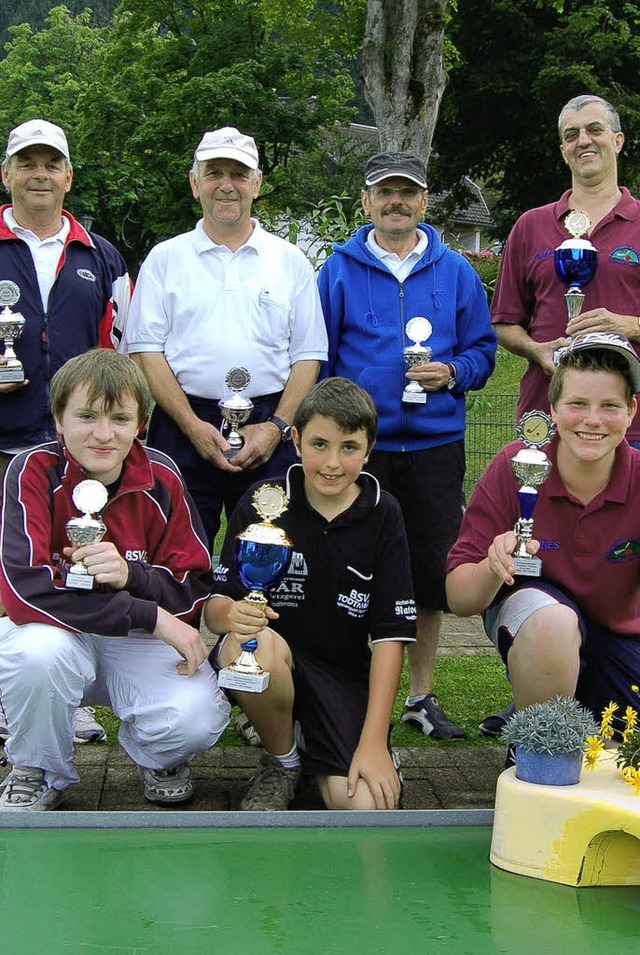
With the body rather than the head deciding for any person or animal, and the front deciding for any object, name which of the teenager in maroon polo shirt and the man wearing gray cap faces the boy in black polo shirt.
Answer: the man wearing gray cap

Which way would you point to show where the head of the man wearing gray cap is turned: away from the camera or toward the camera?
toward the camera

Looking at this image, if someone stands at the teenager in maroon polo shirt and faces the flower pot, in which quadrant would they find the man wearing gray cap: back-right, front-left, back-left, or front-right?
back-right

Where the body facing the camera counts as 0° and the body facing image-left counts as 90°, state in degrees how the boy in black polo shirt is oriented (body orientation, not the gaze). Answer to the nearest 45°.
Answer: approximately 0°

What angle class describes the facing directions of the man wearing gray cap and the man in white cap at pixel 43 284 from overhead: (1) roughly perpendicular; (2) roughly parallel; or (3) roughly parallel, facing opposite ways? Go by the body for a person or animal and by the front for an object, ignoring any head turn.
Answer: roughly parallel

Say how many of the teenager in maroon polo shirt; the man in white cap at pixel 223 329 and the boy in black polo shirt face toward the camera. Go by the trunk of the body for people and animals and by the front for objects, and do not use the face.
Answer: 3

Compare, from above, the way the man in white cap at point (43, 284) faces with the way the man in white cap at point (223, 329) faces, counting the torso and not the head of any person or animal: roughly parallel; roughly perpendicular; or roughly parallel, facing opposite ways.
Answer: roughly parallel

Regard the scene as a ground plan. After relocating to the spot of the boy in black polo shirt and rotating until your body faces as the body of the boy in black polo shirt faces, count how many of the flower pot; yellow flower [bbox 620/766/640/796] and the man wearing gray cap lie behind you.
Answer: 1

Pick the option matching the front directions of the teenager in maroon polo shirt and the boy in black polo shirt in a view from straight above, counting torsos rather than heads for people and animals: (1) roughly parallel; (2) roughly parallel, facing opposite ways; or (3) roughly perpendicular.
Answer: roughly parallel

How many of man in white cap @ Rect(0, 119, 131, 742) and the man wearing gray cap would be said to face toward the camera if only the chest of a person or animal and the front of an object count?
2

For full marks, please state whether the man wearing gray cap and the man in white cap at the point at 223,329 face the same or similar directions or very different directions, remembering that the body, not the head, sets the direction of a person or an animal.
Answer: same or similar directions

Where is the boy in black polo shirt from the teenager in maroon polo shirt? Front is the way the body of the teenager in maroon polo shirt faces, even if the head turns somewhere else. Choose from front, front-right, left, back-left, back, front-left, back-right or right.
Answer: right

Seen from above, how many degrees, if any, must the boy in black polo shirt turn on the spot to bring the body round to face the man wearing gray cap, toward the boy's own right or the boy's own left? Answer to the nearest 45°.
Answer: approximately 180°

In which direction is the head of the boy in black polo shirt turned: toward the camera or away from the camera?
toward the camera

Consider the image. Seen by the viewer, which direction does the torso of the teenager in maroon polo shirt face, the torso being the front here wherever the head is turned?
toward the camera

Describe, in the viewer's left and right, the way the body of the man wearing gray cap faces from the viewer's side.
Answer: facing the viewer

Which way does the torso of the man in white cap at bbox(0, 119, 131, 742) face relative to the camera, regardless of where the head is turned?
toward the camera

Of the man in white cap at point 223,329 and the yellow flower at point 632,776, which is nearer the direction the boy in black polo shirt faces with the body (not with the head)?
the yellow flower

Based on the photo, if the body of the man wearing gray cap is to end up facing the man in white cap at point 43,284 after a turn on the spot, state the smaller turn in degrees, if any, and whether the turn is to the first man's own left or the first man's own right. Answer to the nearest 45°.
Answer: approximately 90° to the first man's own right
